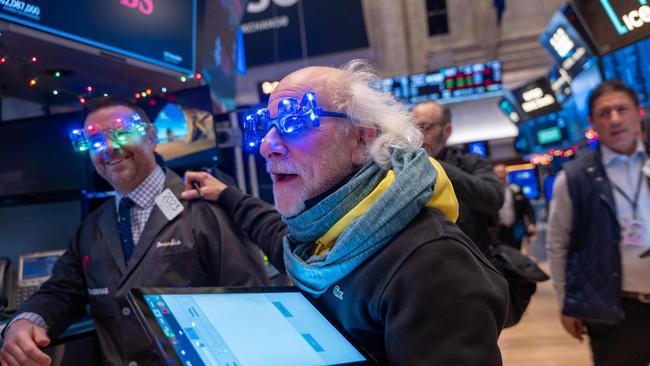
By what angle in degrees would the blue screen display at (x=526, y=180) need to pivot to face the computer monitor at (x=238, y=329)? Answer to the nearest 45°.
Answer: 0° — it already faces it

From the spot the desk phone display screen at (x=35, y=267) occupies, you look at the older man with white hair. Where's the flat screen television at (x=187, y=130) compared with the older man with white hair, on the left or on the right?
left

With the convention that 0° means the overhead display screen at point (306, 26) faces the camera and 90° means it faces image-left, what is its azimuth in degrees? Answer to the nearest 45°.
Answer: approximately 45°

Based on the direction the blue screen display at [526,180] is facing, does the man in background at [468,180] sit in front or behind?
in front

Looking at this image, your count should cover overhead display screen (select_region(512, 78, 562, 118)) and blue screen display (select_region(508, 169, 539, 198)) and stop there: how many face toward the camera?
2

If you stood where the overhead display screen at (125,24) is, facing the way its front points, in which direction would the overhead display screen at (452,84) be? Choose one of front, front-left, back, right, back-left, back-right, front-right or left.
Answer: left

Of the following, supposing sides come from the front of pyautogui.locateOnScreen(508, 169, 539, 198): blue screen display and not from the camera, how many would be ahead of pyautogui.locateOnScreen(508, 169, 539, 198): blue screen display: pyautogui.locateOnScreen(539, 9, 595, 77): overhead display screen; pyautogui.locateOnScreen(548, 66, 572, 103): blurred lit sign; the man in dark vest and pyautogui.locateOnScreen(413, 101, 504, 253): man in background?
4

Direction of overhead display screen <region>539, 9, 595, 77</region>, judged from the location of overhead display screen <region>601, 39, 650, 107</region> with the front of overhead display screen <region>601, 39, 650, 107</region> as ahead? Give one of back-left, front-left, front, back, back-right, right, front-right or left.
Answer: right

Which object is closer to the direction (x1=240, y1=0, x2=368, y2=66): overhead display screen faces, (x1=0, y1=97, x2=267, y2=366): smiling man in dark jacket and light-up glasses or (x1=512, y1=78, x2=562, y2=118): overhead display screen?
the smiling man in dark jacket and light-up glasses
